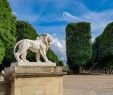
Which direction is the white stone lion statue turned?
to the viewer's right
